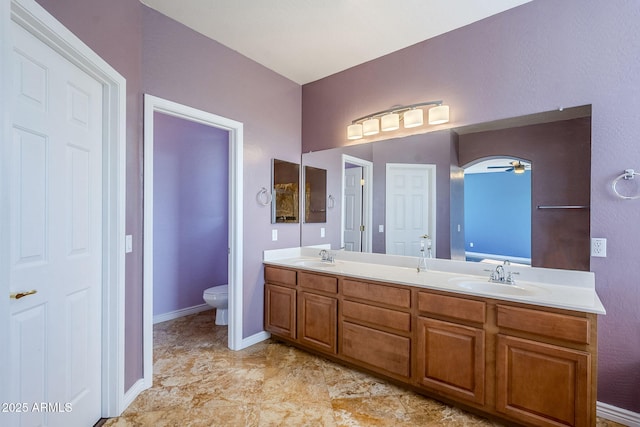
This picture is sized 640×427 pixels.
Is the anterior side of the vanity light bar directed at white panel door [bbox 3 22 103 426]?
yes

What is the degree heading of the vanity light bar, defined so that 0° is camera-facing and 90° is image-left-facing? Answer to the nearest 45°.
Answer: approximately 45°

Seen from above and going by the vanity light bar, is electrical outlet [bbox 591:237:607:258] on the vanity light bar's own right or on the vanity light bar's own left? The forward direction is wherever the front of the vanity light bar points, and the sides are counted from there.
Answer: on the vanity light bar's own left
